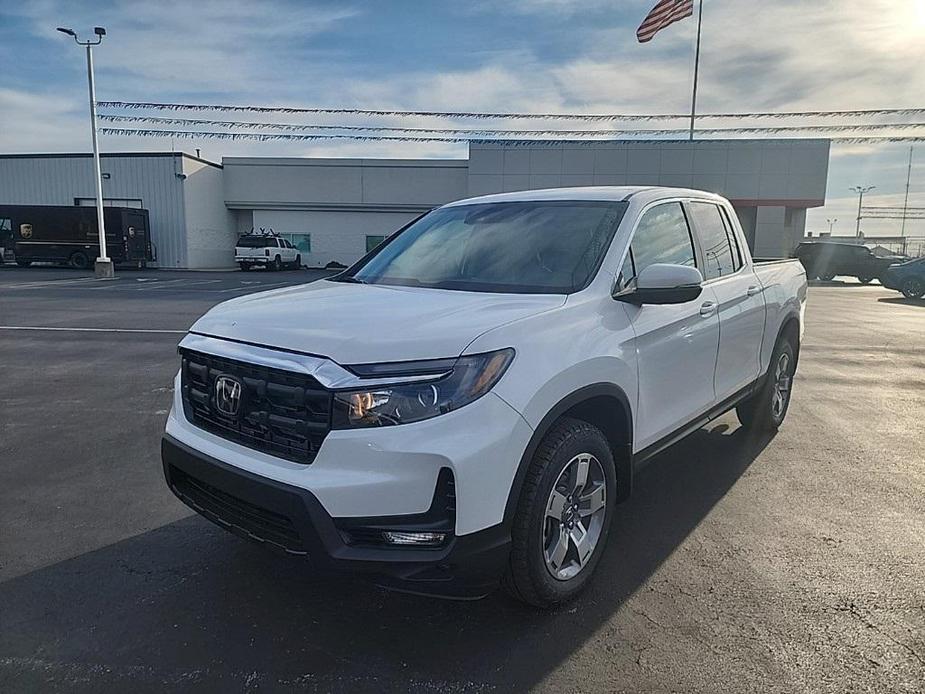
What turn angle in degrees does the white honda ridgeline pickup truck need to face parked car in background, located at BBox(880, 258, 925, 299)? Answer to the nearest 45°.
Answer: approximately 180°

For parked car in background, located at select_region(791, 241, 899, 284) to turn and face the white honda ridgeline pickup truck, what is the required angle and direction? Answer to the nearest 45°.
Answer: approximately 90° to its right

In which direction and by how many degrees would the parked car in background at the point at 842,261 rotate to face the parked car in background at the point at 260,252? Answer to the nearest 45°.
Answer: approximately 180°

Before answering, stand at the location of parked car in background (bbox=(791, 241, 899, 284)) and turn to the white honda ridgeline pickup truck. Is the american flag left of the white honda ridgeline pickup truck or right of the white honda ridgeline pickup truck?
right

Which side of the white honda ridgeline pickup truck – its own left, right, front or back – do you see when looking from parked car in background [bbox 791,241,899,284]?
back

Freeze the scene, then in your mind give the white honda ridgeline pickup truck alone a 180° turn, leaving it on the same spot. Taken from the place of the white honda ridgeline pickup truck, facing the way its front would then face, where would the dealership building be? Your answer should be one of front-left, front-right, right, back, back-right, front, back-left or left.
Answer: front-left

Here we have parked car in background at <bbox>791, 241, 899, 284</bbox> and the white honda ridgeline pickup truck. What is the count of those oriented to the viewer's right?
1

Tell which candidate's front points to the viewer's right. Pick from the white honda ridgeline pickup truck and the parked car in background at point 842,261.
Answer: the parked car in background

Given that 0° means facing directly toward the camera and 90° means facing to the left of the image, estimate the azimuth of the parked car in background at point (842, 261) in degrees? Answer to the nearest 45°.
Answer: approximately 270°

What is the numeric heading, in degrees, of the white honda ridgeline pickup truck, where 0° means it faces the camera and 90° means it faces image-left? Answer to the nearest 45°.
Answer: approximately 45°
